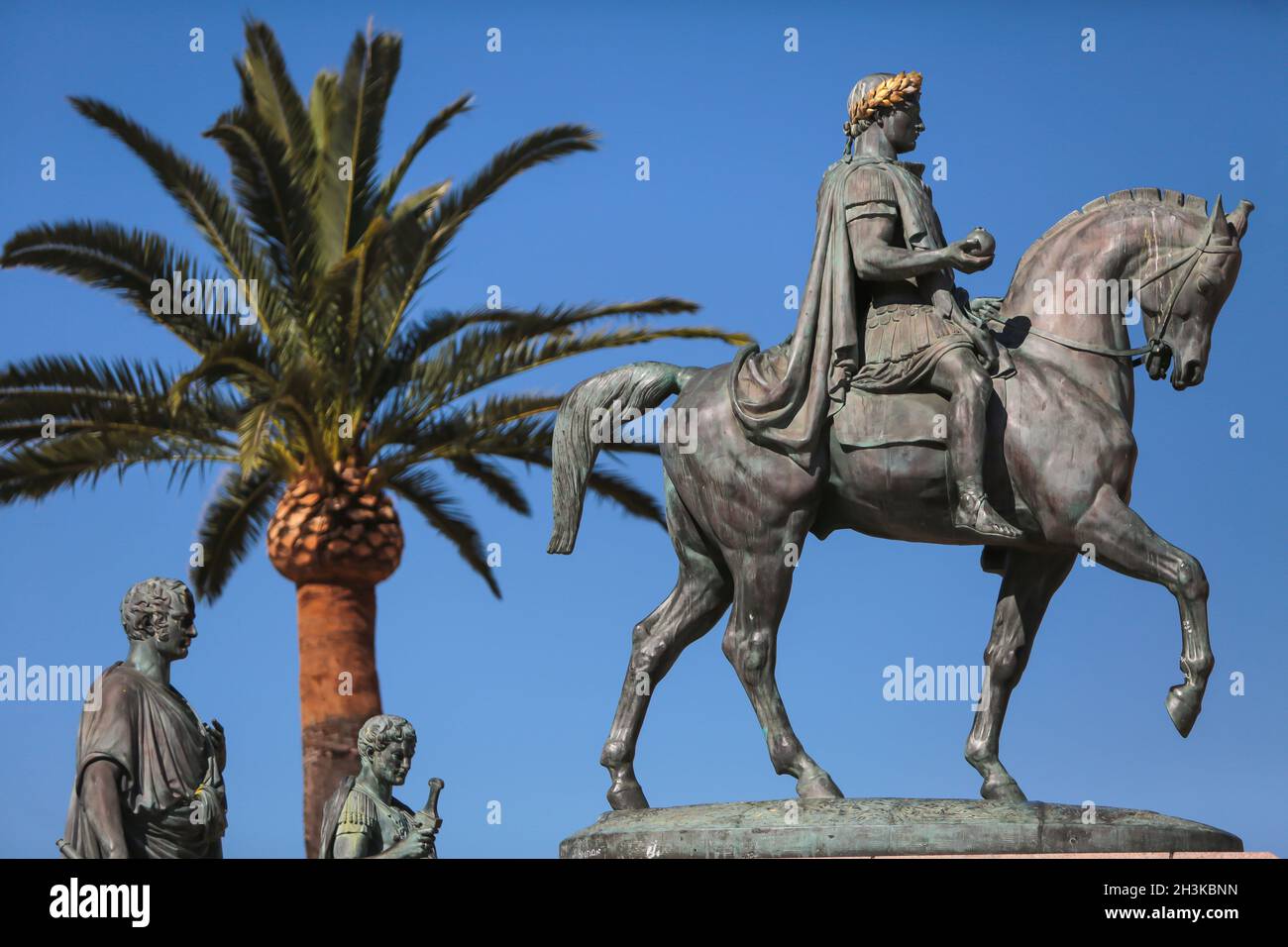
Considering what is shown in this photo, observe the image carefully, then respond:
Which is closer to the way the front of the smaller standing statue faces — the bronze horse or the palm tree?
the bronze horse

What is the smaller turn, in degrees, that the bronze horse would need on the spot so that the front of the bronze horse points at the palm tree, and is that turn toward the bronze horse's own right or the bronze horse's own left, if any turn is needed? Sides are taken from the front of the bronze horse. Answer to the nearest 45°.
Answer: approximately 135° to the bronze horse's own left

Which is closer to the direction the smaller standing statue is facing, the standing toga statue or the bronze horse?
the bronze horse

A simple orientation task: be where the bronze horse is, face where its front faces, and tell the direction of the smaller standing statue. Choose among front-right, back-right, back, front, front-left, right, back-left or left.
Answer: back

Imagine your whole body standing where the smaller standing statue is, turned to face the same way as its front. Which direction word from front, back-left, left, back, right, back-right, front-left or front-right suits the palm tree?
back-left

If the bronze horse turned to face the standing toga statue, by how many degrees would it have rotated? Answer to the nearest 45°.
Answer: approximately 135° to its right

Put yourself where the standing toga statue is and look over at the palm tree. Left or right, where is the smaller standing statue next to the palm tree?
right

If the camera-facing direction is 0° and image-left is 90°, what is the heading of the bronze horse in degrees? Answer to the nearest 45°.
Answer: approximately 270°

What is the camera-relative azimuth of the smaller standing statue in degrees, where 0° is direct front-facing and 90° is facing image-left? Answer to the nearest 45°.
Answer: approximately 315°

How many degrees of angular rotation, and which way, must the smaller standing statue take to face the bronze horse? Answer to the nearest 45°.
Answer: approximately 45° to its left

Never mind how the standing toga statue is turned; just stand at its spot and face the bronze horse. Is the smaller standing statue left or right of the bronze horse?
left
